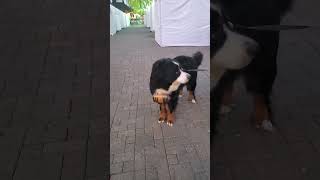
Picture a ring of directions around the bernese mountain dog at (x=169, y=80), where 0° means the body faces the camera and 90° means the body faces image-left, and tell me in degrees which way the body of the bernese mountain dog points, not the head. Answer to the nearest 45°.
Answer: approximately 45°

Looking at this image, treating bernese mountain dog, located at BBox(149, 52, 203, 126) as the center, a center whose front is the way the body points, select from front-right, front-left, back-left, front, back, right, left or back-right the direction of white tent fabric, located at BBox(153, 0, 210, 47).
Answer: back-right
